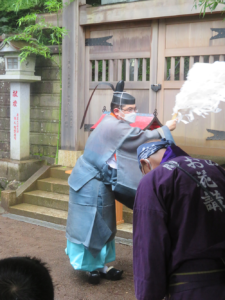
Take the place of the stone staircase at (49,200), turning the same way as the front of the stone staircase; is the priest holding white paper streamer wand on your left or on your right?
on your left

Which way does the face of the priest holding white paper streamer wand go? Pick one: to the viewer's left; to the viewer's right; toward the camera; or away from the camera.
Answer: to the viewer's right

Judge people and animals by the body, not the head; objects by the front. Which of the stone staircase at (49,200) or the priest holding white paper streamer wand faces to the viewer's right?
the priest holding white paper streamer wand

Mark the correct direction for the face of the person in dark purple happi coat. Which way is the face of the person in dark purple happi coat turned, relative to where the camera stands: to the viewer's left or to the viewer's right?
to the viewer's left

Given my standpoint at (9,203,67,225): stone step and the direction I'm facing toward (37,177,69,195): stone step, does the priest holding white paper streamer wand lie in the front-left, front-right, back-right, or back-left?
back-right

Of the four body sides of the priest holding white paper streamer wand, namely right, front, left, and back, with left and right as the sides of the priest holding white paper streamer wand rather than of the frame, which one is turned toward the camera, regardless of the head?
right

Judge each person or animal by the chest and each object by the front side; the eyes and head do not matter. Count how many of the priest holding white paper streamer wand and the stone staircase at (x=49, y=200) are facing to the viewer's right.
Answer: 1

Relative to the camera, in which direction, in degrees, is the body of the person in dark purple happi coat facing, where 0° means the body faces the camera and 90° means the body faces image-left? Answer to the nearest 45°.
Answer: approximately 135°
